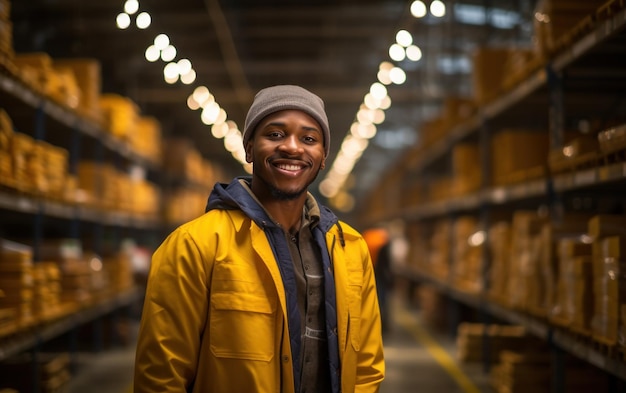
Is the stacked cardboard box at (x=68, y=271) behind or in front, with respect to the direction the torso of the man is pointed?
behind

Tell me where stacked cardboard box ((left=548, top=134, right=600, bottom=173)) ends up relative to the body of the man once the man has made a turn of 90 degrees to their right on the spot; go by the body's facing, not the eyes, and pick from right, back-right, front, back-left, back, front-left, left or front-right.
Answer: back

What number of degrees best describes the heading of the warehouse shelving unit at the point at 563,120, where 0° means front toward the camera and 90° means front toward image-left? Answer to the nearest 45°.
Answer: approximately 90°

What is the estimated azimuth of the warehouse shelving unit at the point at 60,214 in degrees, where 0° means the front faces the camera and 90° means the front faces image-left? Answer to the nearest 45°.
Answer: approximately 270°

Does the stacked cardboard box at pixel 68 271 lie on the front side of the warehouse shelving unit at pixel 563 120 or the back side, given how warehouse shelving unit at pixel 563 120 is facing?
on the front side

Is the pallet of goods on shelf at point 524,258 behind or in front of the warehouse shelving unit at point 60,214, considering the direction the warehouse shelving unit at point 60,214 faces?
in front

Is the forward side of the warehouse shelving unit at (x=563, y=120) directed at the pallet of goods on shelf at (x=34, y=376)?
yes

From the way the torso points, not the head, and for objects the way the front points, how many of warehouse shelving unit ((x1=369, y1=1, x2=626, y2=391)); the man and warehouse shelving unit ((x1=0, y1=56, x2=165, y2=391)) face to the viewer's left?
1

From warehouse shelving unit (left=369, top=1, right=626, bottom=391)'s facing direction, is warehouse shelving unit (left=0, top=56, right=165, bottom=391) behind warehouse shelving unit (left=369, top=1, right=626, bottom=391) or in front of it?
in front

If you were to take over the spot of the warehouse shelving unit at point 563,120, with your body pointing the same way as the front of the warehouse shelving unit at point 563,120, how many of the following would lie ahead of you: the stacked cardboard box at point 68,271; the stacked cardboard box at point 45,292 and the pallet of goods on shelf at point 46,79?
3
